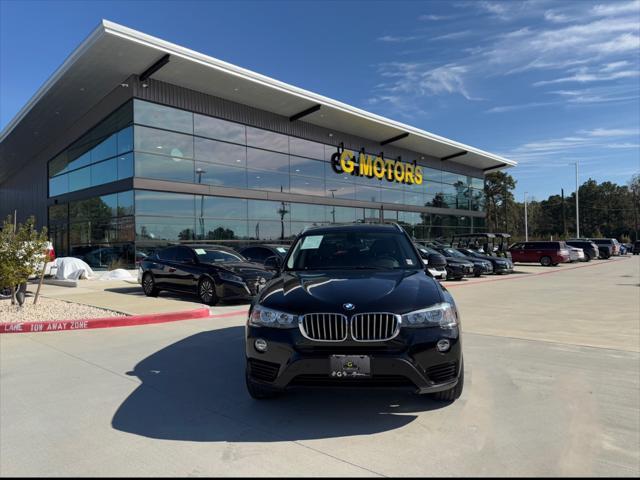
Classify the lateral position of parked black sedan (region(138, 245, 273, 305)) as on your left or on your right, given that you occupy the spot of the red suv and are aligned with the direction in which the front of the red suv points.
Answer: on your left

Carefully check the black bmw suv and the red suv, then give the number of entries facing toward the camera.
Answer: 1

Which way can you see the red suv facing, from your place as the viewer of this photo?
facing away from the viewer and to the left of the viewer

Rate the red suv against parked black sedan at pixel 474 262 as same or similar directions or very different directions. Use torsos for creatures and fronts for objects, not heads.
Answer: very different directions

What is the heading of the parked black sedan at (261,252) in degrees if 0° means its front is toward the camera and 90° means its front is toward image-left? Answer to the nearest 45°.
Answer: approximately 315°

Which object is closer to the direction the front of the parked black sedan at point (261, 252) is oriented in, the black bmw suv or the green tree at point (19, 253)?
the black bmw suv

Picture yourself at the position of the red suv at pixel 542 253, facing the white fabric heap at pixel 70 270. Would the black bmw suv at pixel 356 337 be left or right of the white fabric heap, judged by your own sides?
left

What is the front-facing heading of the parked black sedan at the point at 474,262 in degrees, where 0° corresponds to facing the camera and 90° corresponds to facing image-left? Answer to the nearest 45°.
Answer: approximately 315°
